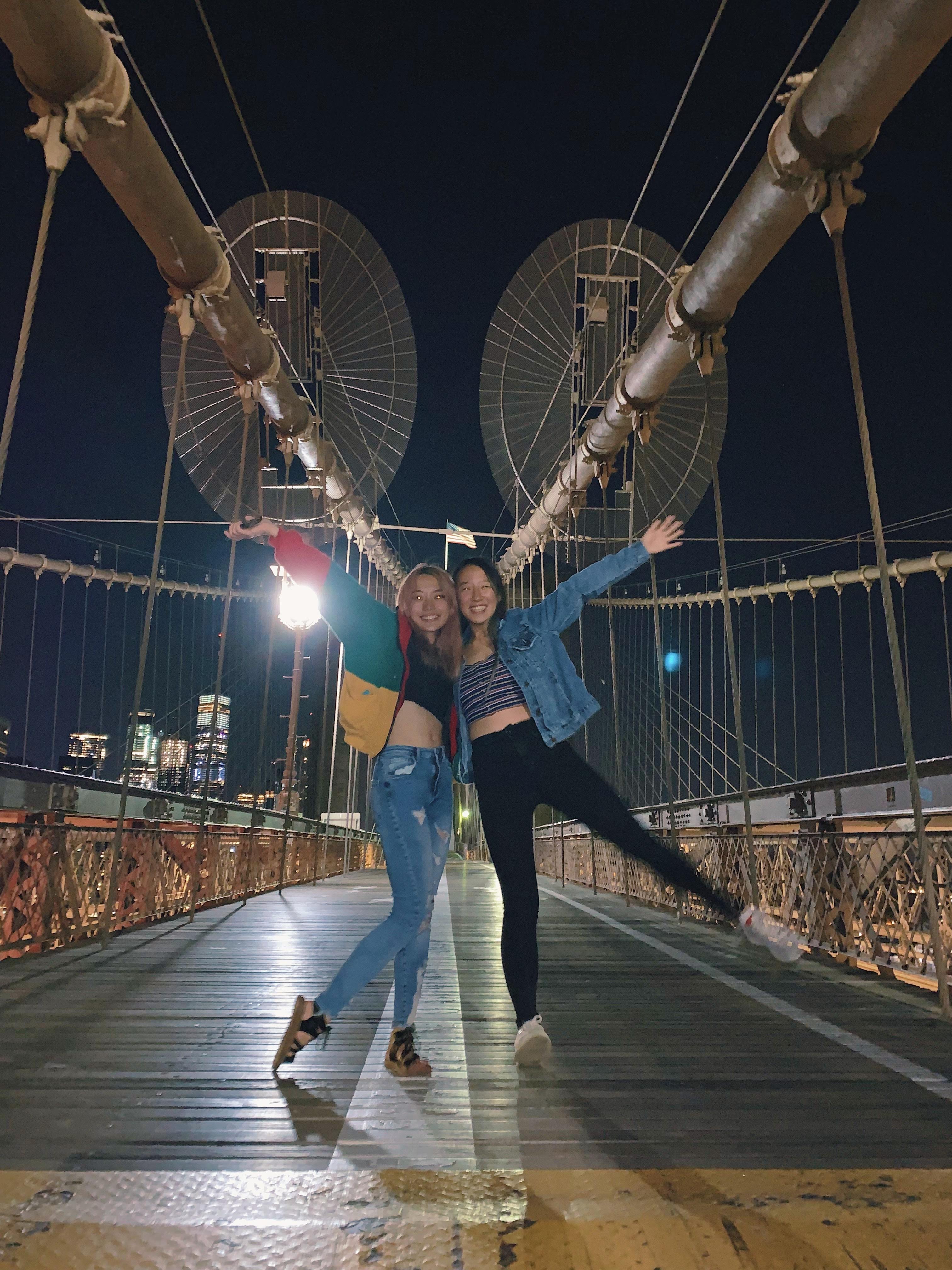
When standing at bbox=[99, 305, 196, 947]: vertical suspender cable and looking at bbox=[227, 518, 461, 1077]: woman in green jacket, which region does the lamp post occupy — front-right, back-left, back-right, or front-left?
back-left

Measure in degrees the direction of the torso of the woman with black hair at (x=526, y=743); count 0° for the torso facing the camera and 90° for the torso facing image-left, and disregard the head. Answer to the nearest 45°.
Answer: approximately 0°

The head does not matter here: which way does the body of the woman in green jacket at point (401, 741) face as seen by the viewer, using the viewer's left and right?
facing the viewer and to the right of the viewer

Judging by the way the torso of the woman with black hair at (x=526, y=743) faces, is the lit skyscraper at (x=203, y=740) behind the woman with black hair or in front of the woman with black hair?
behind

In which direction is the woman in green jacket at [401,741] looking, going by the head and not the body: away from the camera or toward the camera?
toward the camera

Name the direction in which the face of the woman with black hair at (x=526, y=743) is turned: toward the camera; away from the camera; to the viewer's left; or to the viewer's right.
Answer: toward the camera

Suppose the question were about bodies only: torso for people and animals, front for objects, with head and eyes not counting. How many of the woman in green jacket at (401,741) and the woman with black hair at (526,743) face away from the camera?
0

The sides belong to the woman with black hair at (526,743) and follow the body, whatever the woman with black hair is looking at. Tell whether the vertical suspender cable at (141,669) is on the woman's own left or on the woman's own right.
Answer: on the woman's own right

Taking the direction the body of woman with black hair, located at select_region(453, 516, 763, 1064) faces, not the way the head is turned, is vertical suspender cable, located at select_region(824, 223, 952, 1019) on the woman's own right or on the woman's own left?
on the woman's own left

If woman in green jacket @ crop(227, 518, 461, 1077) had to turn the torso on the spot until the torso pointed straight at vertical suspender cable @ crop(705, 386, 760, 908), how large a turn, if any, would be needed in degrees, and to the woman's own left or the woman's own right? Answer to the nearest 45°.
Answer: approximately 90° to the woman's own left
